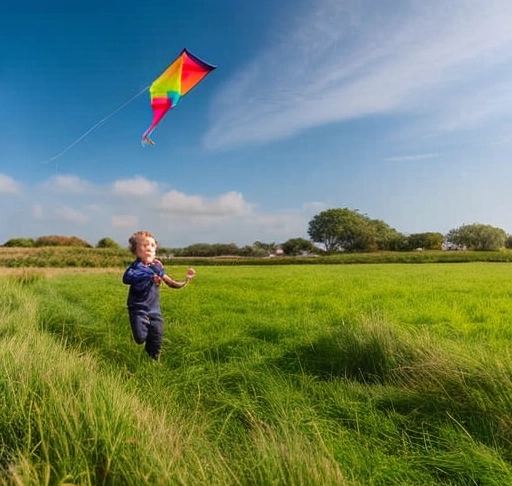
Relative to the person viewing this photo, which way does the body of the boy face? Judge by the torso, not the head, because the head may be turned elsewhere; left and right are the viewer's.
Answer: facing the viewer and to the right of the viewer
